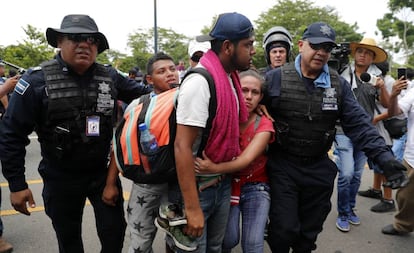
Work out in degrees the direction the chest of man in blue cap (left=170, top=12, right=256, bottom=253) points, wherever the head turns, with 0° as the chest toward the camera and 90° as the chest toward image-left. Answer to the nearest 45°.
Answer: approximately 270°

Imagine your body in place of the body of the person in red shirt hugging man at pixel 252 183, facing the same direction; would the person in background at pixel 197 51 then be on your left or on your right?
on your right

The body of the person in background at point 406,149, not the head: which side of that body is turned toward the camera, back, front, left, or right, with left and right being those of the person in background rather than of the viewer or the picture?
left

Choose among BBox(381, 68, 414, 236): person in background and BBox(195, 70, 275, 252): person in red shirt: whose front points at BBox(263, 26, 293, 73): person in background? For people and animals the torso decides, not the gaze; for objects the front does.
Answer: BBox(381, 68, 414, 236): person in background

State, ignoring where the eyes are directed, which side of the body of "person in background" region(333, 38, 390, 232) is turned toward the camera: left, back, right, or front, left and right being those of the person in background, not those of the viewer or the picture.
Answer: front

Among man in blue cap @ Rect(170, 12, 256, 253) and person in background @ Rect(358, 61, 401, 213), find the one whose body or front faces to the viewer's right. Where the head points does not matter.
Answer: the man in blue cap

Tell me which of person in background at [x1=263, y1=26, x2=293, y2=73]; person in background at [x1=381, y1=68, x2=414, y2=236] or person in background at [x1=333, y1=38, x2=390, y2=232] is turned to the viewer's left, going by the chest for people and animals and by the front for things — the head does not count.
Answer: person in background at [x1=381, y1=68, x2=414, y2=236]

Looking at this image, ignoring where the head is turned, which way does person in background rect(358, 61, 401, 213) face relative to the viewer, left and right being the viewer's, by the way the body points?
facing to the left of the viewer

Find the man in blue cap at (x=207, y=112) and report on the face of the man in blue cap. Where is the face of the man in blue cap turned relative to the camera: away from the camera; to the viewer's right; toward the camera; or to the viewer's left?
to the viewer's right
